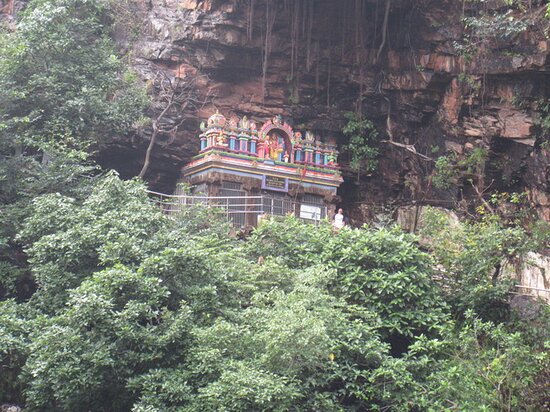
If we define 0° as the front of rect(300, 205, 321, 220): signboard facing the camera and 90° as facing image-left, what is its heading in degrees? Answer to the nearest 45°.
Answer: approximately 0°

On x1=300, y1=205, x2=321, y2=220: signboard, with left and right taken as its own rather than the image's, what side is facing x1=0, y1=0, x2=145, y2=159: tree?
right

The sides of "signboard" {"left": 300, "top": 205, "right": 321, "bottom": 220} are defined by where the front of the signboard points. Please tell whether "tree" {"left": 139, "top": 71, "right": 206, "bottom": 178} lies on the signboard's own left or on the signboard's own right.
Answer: on the signboard's own right
